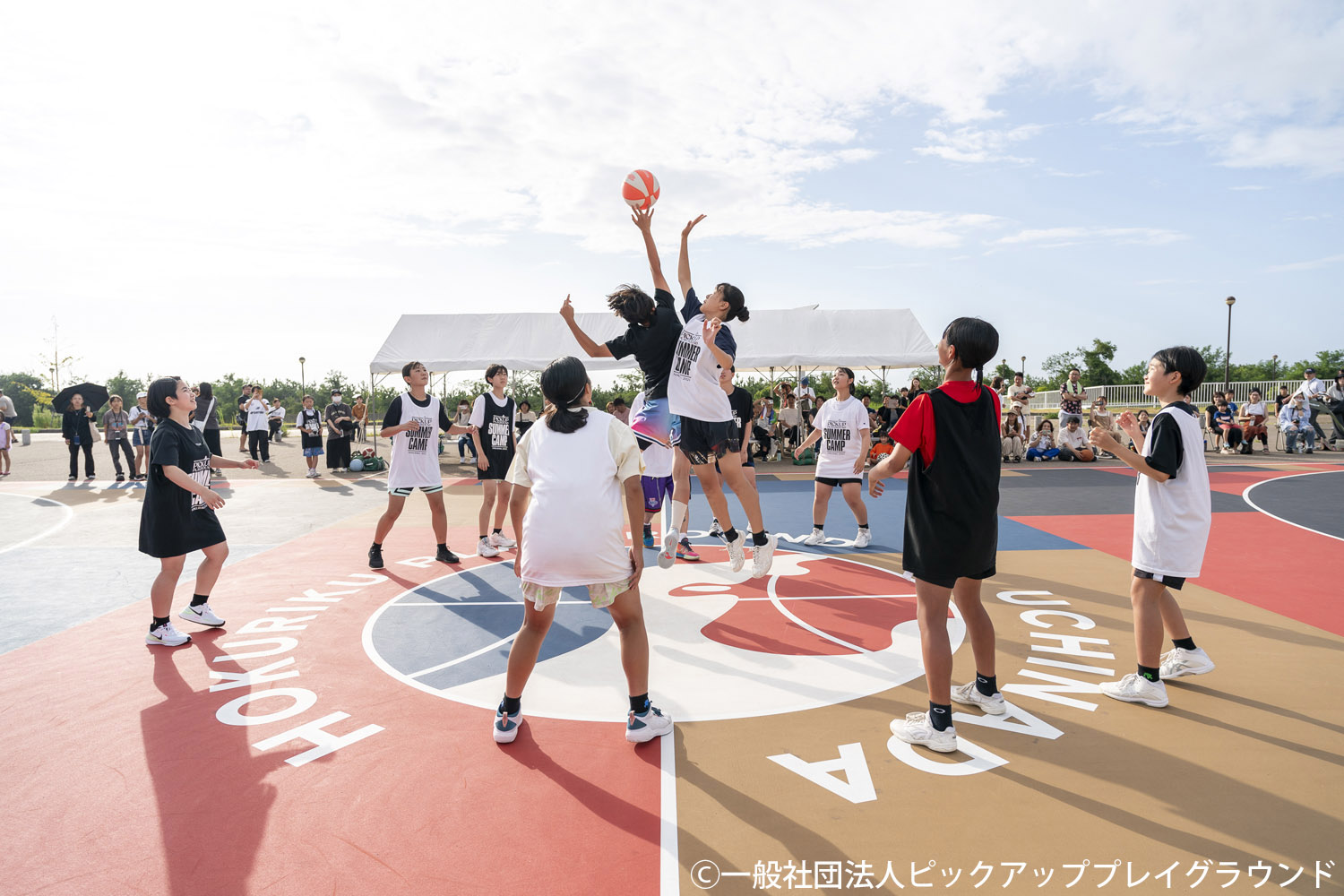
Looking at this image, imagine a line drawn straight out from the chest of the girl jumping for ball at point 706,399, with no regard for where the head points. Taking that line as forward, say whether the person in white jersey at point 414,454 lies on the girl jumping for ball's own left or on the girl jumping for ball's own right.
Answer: on the girl jumping for ball's own right

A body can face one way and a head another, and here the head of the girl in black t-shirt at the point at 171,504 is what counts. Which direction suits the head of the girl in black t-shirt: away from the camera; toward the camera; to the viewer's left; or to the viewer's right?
to the viewer's right

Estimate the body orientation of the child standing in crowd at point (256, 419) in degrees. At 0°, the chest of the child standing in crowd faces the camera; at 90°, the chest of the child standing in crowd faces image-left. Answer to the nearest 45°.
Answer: approximately 0°

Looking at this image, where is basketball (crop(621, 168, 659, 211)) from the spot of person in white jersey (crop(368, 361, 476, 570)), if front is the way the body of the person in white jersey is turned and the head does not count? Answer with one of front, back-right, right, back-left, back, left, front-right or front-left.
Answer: front

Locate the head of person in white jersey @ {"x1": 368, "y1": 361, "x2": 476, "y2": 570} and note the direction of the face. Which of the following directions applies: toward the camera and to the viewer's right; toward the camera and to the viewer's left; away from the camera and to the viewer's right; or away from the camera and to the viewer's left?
toward the camera and to the viewer's right

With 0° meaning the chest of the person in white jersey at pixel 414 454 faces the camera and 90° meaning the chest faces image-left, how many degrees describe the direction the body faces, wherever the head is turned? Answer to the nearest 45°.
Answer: approximately 315°

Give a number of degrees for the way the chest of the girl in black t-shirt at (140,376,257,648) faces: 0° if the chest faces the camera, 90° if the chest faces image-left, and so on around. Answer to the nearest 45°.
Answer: approximately 270°

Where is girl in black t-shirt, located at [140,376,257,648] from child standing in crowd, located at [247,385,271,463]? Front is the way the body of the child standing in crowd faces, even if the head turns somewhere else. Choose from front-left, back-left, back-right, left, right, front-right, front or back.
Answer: front

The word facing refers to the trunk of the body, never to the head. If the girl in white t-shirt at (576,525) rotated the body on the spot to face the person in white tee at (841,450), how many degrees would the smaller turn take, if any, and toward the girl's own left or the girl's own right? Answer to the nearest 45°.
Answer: approximately 45° to the girl's own right

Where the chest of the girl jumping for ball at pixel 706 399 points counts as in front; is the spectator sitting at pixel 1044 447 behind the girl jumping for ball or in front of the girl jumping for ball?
behind

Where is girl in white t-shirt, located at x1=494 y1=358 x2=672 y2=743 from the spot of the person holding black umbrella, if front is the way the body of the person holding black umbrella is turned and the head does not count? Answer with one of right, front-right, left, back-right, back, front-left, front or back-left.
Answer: front

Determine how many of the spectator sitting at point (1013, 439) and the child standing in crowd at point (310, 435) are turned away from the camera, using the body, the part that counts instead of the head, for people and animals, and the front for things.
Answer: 0

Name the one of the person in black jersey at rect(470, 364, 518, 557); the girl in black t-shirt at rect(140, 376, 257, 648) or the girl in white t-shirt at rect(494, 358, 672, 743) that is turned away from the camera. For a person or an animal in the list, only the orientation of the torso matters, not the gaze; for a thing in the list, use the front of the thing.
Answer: the girl in white t-shirt

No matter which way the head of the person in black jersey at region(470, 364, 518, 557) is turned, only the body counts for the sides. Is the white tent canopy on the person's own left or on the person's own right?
on the person's own left
